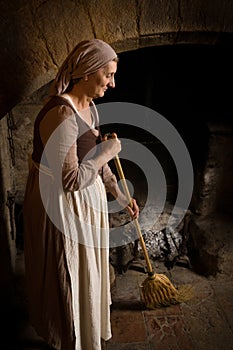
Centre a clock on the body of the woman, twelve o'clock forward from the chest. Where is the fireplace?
The fireplace is roughly at 10 o'clock from the woman.

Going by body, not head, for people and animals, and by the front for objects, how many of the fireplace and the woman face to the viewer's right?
1

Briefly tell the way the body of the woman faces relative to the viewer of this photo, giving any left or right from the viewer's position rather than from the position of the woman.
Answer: facing to the right of the viewer

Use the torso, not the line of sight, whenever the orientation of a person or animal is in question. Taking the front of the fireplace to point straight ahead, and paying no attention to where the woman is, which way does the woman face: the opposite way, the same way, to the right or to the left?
to the left

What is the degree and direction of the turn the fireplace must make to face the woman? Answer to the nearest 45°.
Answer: approximately 45° to its right

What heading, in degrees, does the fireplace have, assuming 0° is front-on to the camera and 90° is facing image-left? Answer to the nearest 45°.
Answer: approximately 0°
